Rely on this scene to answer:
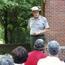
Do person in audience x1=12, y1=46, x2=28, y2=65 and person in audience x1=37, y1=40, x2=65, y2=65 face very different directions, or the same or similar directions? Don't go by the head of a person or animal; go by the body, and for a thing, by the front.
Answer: same or similar directions

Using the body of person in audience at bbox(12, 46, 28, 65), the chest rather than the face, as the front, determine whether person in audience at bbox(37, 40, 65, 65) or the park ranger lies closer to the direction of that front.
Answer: the park ranger

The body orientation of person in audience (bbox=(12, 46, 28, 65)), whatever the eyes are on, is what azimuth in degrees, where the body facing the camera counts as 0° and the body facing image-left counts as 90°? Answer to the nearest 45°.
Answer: approximately 180°

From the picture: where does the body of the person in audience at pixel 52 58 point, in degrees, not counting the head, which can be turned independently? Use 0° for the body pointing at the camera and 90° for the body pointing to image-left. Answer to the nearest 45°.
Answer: approximately 180°

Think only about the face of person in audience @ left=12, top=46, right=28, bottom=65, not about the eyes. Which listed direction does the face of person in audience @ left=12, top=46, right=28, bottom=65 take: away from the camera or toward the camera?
away from the camera

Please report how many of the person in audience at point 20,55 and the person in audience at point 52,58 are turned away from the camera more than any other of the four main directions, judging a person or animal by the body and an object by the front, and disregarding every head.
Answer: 2
